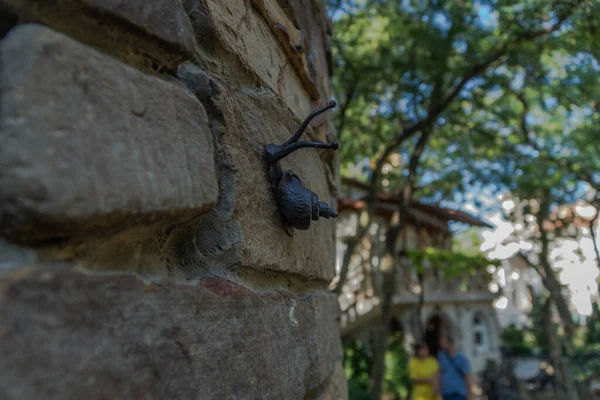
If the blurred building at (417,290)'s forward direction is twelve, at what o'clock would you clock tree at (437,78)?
The tree is roughly at 12 o'clock from the blurred building.

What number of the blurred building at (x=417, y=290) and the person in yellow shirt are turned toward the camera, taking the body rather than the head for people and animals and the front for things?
2

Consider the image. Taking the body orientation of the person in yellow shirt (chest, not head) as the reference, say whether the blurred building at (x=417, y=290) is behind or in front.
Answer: behind

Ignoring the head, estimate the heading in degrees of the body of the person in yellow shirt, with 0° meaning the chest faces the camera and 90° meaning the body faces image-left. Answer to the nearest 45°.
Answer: approximately 0°
